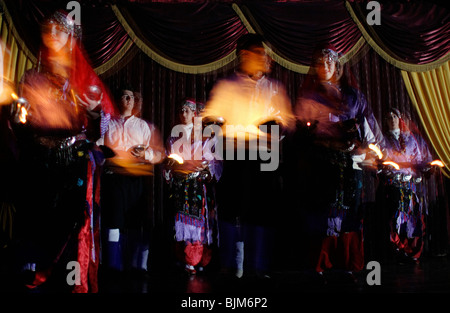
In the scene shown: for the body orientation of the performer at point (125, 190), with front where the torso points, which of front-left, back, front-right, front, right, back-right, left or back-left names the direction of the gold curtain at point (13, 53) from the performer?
back-right

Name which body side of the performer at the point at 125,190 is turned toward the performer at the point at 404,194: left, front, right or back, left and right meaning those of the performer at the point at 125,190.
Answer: left

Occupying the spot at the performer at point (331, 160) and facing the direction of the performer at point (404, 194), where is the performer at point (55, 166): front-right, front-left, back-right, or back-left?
back-left

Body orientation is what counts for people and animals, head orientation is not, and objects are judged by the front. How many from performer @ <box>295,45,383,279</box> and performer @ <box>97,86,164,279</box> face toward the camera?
2

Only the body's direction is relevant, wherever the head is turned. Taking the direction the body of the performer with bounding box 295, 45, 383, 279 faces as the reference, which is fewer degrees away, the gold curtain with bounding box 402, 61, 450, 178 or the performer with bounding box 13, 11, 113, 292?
the performer
